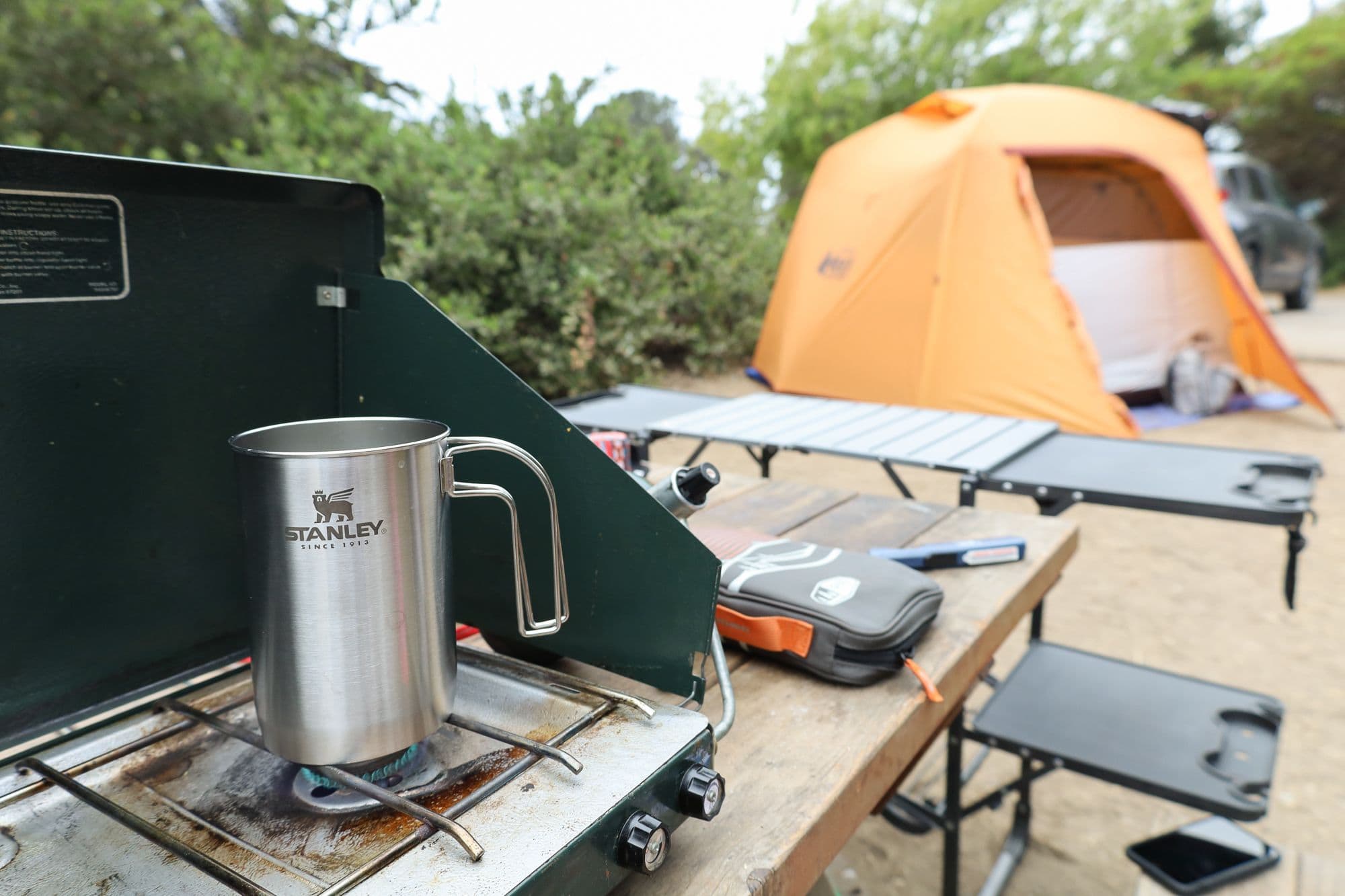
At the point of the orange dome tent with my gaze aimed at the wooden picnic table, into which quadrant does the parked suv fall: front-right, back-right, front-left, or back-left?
back-left

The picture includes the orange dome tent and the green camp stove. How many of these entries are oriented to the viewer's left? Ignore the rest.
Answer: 0

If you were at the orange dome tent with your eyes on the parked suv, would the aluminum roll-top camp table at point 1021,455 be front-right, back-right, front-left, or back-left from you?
back-right

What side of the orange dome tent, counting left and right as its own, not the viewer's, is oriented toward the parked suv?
left

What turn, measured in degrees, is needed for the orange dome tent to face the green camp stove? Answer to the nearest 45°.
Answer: approximately 45° to its right

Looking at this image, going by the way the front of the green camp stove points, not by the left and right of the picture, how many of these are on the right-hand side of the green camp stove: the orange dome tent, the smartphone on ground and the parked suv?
0

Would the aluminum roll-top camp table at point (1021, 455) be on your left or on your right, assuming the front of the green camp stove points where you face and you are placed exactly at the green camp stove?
on your left

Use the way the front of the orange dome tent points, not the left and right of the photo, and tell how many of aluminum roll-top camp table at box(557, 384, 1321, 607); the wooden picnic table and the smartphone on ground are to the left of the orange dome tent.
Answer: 0

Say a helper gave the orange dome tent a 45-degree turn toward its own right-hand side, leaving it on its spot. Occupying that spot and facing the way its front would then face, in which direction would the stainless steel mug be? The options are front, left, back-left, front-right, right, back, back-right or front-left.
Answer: front

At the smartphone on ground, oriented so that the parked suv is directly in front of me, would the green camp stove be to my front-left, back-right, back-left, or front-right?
back-left

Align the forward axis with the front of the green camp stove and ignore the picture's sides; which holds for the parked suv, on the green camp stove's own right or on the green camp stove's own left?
on the green camp stove's own left

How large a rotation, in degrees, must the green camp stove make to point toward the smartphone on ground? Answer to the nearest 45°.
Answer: approximately 45° to its left

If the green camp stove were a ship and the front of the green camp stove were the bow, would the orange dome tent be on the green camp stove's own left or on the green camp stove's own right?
on the green camp stove's own left

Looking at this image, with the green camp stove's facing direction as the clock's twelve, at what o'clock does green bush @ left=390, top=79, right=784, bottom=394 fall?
The green bush is roughly at 8 o'clock from the green camp stove.

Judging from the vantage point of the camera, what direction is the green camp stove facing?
facing the viewer and to the right of the viewer

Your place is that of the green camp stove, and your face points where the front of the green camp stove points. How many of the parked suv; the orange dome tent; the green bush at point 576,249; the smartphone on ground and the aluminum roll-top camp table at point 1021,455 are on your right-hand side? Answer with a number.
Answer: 0
